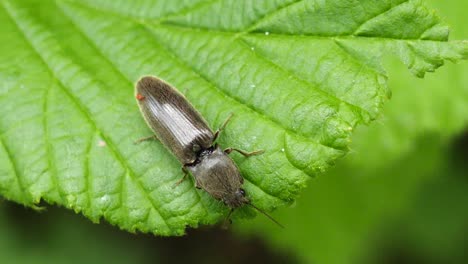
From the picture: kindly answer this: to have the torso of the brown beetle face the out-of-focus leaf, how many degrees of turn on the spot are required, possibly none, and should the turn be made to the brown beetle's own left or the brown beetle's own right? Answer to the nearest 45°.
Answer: approximately 90° to the brown beetle's own left

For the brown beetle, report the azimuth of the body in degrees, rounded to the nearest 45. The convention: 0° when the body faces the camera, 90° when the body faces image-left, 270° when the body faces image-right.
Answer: approximately 315°
